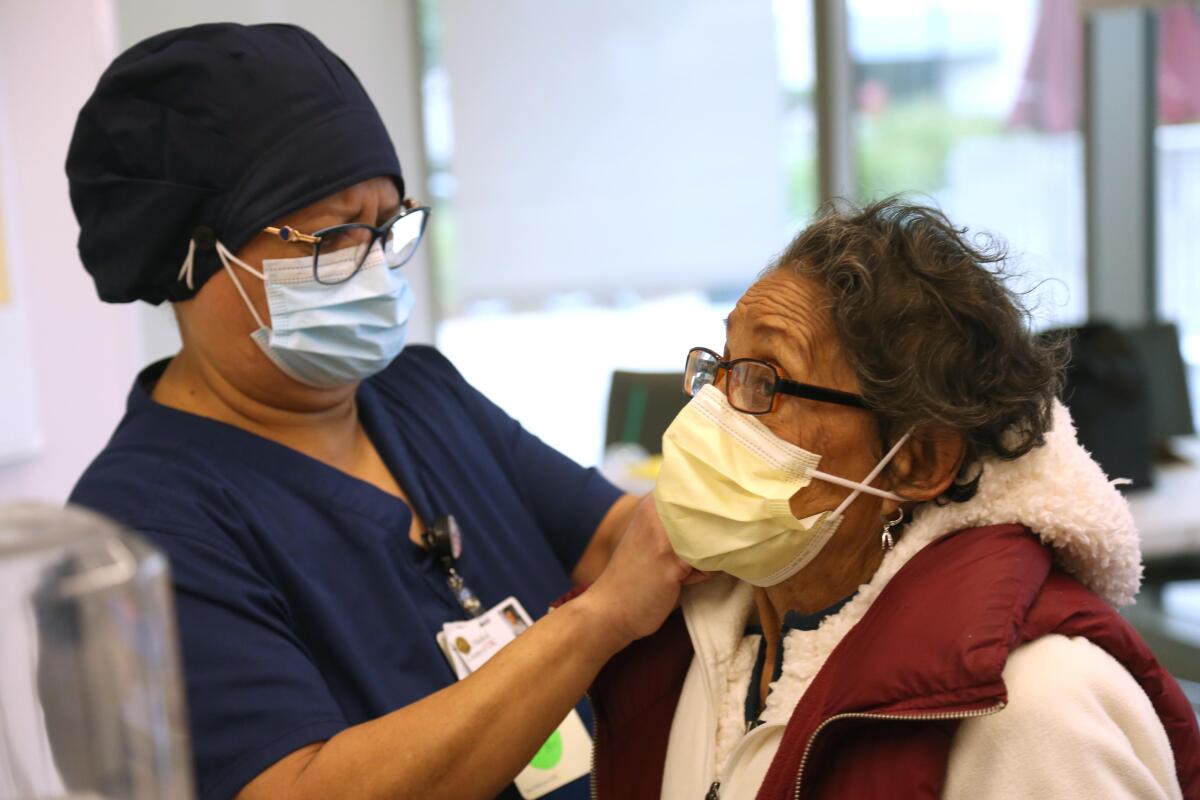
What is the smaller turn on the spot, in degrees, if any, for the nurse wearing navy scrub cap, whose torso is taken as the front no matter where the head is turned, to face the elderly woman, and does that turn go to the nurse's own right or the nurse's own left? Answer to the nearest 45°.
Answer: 0° — they already face them

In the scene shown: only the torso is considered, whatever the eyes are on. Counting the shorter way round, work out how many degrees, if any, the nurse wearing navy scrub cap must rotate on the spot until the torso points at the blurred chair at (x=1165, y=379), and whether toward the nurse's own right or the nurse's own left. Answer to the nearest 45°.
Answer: approximately 90° to the nurse's own left

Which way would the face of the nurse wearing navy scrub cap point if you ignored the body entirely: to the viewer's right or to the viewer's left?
to the viewer's right

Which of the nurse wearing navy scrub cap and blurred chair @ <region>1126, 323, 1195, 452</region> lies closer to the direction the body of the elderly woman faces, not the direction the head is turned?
the nurse wearing navy scrub cap

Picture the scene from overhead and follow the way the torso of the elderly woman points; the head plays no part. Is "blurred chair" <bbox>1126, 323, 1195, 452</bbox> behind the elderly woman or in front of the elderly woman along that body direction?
behind

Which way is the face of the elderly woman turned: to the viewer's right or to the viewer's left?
to the viewer's left

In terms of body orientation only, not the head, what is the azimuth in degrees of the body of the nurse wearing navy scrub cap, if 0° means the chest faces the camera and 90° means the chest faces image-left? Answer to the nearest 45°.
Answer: approximately 315°

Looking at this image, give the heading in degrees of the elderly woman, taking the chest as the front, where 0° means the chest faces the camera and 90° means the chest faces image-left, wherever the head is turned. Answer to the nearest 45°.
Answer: approximately 45°

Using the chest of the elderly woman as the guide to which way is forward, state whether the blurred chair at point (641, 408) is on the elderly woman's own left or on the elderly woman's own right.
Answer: on the elderly woman's own right

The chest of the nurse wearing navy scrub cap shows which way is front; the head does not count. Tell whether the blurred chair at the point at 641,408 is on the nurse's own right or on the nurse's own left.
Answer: on the nurse's own left
